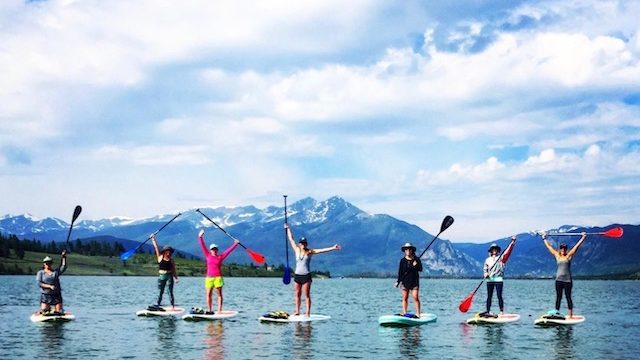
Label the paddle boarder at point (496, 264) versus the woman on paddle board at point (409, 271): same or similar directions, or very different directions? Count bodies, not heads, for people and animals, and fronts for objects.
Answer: same or similar directions

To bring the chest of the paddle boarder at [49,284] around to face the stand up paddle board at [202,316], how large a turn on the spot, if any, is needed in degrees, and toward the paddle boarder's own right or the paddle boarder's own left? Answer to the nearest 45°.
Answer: approximately 90° to the paddle boarder's own left

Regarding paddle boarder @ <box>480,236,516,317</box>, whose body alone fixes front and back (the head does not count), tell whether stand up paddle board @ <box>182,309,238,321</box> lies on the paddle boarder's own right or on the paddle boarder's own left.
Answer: on the paddle boarder's own right

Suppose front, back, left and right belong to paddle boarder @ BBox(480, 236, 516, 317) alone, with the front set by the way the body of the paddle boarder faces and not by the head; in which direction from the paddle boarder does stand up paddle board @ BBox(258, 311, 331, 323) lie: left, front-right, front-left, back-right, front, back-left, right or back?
right

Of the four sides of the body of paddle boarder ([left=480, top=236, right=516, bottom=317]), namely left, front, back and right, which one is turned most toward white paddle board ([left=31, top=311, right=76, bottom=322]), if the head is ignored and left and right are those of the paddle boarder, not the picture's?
right

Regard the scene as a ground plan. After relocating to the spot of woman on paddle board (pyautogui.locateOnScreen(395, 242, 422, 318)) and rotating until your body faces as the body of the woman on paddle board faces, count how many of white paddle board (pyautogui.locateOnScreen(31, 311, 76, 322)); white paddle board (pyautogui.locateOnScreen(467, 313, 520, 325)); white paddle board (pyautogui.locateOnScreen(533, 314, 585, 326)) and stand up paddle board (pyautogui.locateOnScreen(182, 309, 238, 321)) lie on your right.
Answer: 2

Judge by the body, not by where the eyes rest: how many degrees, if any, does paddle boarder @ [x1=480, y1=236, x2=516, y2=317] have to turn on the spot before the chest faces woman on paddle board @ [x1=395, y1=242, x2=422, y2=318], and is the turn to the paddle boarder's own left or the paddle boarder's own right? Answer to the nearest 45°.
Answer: approximately 45° to the paddle boarder's own right

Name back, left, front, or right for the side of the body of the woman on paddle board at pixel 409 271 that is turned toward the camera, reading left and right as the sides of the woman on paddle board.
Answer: front

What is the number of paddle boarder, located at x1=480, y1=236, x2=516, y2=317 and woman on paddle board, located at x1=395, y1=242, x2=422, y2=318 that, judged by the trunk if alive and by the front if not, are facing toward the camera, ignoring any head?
2

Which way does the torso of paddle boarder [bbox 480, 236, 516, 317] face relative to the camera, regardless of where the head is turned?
toward the camera

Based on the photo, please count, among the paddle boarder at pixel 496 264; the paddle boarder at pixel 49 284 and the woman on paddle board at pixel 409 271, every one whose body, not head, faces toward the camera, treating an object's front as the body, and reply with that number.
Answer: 3

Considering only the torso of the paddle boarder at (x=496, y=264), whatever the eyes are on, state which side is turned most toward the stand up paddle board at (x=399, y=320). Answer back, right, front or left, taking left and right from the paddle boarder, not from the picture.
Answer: right
